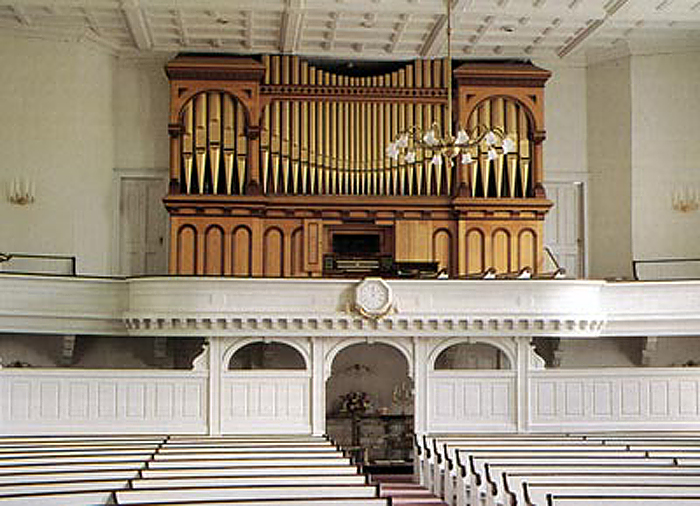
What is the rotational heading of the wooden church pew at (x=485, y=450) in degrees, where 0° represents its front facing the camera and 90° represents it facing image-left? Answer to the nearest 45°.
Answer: approximately 0°

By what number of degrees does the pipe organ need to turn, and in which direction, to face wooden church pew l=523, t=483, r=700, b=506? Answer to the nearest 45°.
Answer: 0° — it already faces it

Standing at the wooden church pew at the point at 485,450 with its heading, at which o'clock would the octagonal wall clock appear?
The octagonal wall clock is roughly at 5 o'clock from the wooden church pew.

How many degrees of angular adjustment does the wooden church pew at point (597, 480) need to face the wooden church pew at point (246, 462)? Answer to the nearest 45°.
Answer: approximately 90° to its right

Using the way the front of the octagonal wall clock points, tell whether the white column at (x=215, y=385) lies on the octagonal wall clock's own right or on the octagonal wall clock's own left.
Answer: on the octagonal wall clock's own right

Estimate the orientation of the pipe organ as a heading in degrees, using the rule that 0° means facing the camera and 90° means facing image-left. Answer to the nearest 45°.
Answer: approximately 0°
